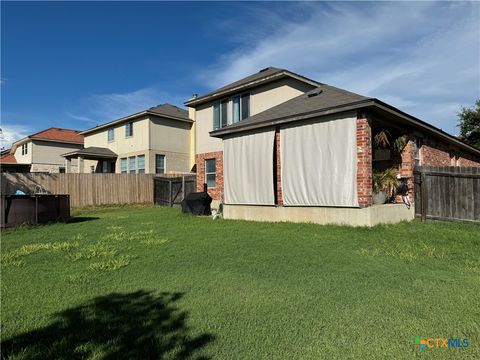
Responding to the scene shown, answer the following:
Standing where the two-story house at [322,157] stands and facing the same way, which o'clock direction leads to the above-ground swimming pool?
The above-ground swimming pool is roughly at 7 o'clock from the two-story house.

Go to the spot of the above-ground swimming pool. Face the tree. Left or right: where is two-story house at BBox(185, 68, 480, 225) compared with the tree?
right

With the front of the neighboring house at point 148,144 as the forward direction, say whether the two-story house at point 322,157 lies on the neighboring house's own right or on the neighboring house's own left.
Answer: on the neighboring house's own right

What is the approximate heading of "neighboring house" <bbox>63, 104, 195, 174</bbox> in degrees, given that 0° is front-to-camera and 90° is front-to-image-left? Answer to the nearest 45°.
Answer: approximately 225°

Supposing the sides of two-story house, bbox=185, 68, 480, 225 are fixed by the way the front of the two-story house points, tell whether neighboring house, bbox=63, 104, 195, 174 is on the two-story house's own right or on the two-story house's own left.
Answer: on the two-story house's own left

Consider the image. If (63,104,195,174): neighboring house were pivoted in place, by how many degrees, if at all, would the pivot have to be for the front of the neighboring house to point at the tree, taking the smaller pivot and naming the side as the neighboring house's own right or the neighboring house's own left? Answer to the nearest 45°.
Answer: approximately 45° to the neighboring house's own right

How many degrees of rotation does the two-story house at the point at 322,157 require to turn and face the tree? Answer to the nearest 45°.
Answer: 0° — it already faces it

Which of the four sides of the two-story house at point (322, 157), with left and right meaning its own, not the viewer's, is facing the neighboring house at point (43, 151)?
left

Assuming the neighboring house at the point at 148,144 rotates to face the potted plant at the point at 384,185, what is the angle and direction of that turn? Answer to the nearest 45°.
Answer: approximately 135° to its right

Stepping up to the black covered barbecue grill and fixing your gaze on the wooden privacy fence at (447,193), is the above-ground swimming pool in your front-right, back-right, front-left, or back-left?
back-right

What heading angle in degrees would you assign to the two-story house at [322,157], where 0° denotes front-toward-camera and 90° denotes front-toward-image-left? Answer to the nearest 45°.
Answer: approximately 225°

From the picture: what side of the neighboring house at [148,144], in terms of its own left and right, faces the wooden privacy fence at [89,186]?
back

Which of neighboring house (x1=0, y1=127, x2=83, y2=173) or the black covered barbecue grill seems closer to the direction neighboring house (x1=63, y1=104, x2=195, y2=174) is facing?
the neighboring house

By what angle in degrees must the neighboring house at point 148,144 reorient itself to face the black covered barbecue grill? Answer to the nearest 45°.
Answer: approximately 135° to its right

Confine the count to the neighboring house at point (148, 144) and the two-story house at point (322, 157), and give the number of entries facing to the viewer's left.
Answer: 0
